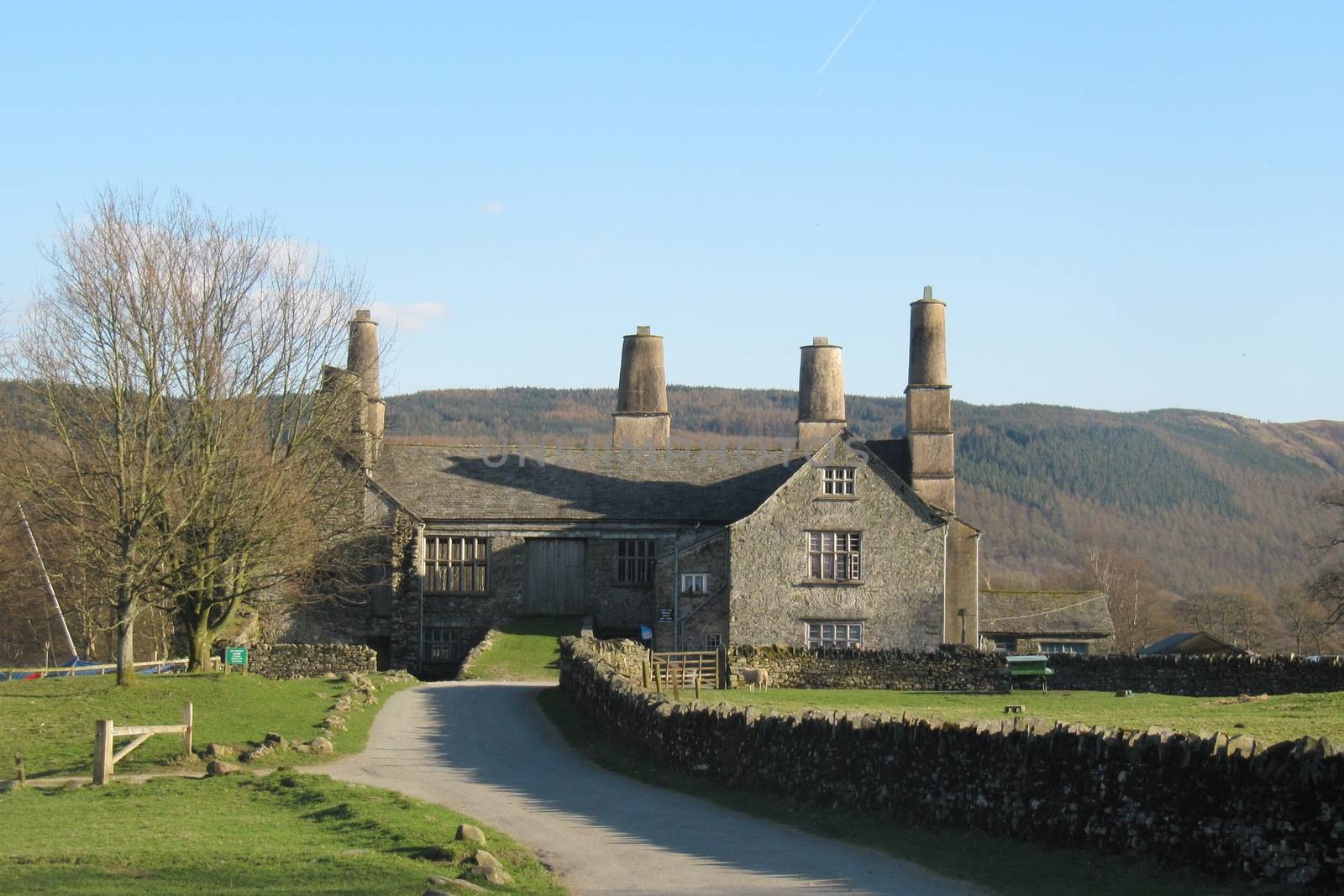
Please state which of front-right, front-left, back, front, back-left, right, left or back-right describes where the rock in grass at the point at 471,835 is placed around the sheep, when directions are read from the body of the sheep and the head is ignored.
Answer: left

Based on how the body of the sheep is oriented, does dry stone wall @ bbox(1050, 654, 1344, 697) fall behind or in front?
behind

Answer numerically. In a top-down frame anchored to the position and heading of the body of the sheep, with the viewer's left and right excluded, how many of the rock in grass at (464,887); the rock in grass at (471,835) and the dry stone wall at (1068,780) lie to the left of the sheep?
3

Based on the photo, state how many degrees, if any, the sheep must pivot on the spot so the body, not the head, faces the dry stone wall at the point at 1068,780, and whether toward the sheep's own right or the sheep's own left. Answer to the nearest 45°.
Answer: approximately 90° to the sheep's own left

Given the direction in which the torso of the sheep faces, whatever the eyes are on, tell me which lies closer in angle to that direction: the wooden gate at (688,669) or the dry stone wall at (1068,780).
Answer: the wooden gate

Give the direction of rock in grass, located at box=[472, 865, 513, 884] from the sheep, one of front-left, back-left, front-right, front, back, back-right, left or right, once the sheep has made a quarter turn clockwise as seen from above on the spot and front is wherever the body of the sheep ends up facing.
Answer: back

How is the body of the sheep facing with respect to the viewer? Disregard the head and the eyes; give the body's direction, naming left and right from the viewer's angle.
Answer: facing to the left of the viewer

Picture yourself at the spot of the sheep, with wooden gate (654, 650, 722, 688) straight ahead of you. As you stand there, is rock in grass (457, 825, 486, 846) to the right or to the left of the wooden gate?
left

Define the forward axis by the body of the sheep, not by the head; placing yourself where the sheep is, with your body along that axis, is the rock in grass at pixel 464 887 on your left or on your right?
on your left
